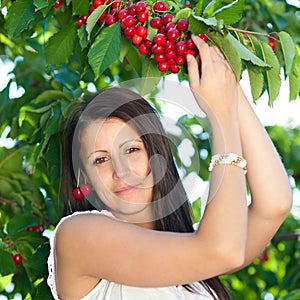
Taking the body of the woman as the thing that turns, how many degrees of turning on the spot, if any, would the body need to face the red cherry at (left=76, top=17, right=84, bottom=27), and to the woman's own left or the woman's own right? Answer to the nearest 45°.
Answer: approximately 180°

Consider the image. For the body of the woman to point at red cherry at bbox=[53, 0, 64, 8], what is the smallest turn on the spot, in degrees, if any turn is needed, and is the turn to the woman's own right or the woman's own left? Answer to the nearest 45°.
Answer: approximately 180°

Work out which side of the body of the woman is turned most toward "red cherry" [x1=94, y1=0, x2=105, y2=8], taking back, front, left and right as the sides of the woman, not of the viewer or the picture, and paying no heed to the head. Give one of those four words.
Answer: back

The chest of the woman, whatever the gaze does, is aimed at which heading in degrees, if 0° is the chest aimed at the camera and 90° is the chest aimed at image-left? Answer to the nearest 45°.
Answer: approximately 315°

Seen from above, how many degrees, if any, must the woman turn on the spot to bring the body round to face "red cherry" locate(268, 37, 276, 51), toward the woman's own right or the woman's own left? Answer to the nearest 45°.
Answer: approximately 90° to the woman's own left
